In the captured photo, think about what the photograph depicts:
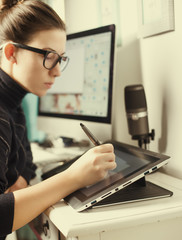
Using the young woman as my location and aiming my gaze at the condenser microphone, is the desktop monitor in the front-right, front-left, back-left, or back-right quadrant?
front-left

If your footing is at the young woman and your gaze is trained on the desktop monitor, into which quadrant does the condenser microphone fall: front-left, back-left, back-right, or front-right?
front-right

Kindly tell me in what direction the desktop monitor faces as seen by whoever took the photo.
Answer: facing the viewer and to the left of the viewer

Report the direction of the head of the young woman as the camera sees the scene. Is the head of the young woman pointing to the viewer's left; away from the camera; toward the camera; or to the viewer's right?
to the viewer's right

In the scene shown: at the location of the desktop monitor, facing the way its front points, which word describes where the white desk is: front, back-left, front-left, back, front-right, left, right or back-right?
front-left
